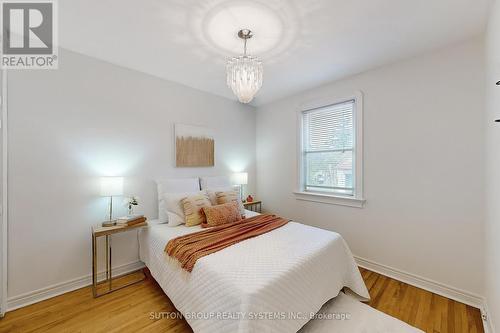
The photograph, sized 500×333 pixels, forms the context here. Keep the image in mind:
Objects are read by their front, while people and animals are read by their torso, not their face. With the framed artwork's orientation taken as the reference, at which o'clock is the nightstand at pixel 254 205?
The nightstand is roughly at 10 o'clock from the framed artwork.

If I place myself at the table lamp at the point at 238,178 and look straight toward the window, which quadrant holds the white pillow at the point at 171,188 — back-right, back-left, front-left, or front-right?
back-right

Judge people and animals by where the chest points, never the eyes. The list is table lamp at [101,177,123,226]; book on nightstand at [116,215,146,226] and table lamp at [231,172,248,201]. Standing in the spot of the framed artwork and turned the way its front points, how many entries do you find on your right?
2

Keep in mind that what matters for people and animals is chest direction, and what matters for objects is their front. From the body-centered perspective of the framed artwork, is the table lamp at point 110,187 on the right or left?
on its right

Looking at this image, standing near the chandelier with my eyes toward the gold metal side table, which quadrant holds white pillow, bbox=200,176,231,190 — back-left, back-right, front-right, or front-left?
front-right

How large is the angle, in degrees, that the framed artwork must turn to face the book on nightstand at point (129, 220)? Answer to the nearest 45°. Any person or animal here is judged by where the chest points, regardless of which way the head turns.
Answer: approximately 90° to its right

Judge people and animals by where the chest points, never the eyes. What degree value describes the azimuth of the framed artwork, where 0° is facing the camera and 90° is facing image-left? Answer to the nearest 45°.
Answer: approximately 315°

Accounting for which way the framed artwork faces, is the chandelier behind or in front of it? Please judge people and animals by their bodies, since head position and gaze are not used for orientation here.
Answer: in front

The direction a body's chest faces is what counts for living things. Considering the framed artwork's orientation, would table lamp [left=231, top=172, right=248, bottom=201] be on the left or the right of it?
on its left
